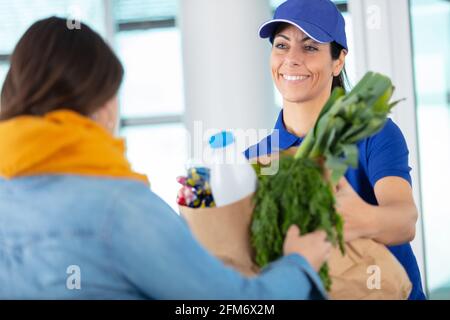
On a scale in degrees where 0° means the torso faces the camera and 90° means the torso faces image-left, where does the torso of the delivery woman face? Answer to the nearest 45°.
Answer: approximately 45°
